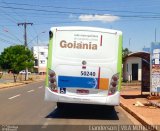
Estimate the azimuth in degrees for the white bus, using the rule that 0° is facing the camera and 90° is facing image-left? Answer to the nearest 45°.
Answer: approximately 180°
